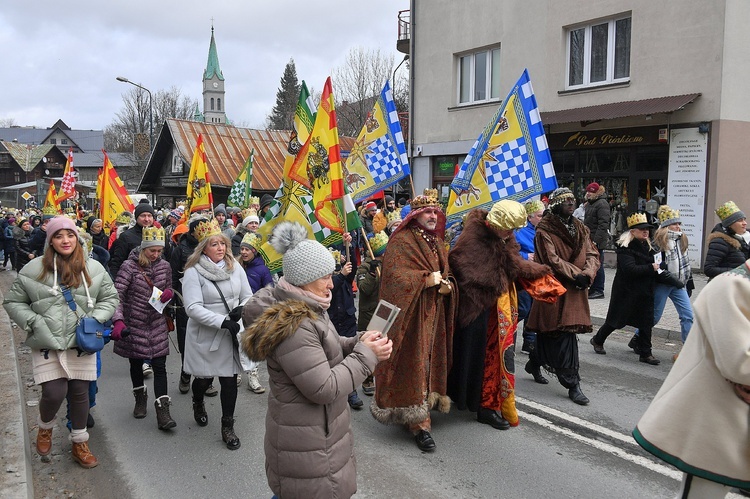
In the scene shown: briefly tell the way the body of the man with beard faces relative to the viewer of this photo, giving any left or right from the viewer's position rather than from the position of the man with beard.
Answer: facing the viewer and to the right of the viewer

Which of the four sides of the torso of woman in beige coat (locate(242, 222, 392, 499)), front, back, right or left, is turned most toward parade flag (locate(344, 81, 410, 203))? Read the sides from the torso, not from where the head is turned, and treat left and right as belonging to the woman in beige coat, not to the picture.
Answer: left

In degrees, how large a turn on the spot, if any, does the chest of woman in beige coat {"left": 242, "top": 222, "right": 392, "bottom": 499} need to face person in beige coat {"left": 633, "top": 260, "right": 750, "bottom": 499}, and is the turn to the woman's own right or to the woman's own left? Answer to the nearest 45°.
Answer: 0° — they already face them

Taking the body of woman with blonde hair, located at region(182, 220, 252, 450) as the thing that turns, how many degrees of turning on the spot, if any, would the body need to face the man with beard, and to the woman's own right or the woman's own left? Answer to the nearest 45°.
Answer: approximately 45° to the woman's own left

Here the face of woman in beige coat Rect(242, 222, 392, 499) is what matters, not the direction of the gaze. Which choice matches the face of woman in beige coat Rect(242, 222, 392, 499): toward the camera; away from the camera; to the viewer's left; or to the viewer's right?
to the viewer's right

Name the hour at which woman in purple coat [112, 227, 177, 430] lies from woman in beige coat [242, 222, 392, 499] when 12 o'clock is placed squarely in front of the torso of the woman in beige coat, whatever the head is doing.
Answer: The woman in purple coat is roughly at 8 o'clock from the woman in beige coat.

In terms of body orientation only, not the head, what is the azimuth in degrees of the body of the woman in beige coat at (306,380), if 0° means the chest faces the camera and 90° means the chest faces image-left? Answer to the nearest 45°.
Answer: approximately 270°

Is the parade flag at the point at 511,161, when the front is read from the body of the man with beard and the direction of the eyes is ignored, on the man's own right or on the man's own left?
on the man's own left

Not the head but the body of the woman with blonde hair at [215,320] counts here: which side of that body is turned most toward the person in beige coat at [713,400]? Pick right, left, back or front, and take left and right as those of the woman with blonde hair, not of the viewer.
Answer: front
